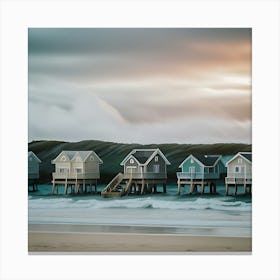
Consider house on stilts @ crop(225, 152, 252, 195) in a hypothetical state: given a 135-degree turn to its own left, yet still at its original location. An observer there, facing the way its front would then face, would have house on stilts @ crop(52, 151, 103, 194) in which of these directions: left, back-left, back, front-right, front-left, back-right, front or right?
back-left

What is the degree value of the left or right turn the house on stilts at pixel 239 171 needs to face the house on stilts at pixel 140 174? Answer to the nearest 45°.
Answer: approximately 90° to its right

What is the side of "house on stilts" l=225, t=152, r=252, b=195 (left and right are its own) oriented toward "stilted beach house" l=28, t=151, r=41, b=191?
right

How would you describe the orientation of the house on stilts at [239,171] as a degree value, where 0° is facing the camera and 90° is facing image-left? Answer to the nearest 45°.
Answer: approximately 0°
